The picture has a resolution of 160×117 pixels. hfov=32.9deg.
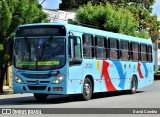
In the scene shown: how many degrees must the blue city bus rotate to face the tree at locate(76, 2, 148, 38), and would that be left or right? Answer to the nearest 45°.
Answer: approximately 135° to its right

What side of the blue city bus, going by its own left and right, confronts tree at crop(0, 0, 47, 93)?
right

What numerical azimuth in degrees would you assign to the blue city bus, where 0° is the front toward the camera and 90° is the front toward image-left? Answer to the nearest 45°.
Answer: approximately 45°
